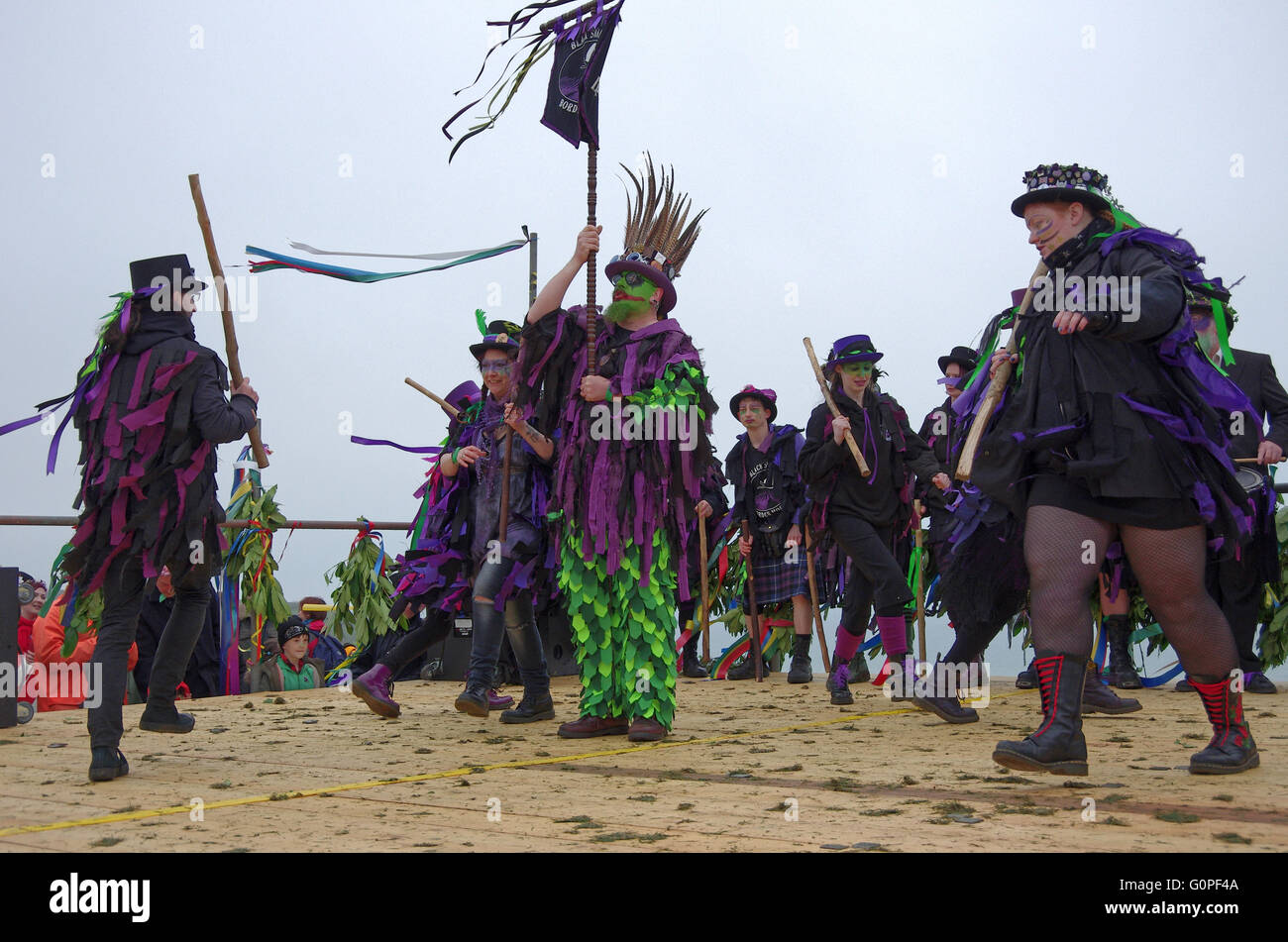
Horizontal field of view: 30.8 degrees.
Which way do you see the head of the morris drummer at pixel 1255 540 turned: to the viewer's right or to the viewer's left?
to the viewer's left

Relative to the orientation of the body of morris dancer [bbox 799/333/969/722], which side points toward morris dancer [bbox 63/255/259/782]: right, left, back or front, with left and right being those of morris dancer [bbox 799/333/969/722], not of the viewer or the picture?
right

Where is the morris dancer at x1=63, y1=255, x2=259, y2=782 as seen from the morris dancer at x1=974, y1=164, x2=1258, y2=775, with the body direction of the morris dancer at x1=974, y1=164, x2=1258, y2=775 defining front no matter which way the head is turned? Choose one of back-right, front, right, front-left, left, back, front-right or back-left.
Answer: front-right

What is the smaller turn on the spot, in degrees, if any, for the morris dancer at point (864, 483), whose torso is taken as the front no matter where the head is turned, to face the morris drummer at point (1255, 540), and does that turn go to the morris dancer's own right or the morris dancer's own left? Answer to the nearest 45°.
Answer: approximately 45° to the morris dancer's own left

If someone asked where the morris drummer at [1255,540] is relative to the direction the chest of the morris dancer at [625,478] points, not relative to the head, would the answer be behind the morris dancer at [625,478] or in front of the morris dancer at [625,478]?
behind

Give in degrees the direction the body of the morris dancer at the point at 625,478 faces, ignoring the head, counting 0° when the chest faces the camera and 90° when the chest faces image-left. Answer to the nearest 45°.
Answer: approximately 45°

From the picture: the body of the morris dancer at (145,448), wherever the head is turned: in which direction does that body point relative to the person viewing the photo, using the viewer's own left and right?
facing away from the viewer and to the right of the viewer

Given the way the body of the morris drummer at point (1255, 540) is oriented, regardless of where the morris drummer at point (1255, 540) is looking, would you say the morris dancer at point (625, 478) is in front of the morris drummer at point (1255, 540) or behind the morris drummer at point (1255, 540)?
in front

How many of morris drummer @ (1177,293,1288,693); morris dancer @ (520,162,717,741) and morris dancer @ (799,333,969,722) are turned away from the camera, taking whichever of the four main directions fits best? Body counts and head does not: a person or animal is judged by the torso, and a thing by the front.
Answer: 0

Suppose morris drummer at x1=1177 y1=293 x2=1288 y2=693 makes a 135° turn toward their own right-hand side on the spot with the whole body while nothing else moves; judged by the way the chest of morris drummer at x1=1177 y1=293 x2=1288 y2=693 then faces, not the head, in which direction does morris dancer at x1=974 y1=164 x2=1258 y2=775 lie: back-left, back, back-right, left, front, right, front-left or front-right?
back

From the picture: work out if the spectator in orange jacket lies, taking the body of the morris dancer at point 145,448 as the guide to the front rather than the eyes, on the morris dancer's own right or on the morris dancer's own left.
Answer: on the morris dancer's own left
